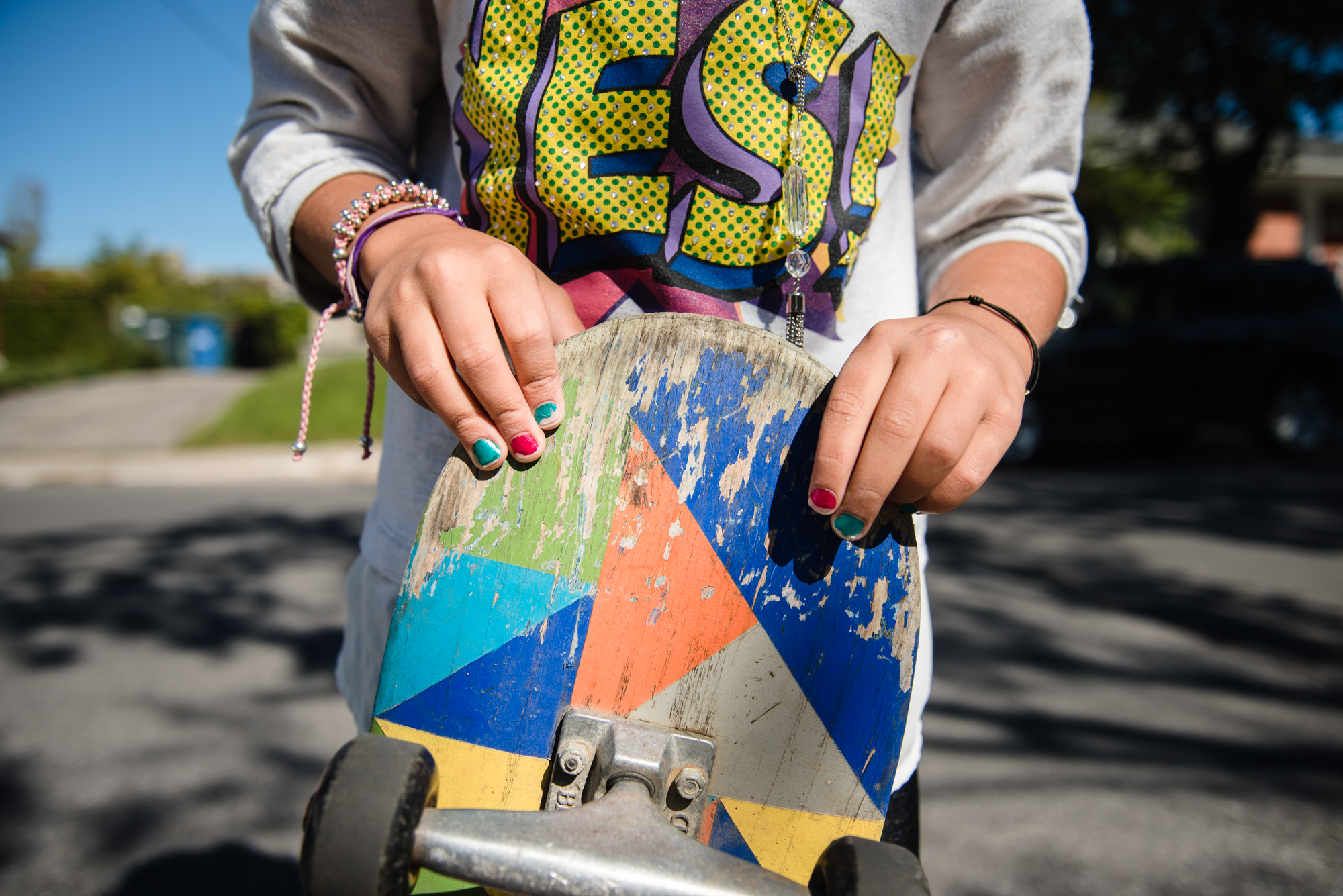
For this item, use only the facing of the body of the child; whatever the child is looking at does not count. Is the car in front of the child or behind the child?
behind

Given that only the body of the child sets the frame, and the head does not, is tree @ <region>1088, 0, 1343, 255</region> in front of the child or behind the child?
behind

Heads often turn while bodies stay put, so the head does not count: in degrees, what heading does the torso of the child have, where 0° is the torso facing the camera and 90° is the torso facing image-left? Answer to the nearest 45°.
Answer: approximately 0°

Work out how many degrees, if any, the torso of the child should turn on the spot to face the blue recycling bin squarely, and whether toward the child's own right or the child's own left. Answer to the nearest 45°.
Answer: approximately 135° to the child's own right
